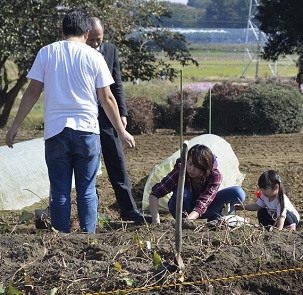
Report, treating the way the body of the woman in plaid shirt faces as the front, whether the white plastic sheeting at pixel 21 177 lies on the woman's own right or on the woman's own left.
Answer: on the woman's own right

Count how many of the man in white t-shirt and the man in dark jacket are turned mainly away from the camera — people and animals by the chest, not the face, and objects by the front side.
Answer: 1

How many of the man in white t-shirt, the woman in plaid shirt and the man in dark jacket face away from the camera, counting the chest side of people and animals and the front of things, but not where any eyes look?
1

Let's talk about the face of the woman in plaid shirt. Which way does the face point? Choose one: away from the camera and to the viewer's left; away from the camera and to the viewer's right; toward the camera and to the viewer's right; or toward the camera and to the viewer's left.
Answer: toward the camera and to the viewer's left

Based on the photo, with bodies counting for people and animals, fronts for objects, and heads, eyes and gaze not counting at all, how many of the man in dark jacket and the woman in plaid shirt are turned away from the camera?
0

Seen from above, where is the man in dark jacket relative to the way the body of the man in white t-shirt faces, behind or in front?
in front

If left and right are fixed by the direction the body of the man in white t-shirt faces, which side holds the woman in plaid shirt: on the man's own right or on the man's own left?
on the man's own right

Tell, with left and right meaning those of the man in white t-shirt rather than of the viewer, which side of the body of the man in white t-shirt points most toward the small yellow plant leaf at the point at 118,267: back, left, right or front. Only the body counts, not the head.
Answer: back

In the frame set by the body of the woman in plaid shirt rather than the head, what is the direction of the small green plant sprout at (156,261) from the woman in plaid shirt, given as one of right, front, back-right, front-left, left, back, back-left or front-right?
front-left

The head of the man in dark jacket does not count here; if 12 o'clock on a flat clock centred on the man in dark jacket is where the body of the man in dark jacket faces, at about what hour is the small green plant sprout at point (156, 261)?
The small green plant sprout is roughly at 12 o'clock from the man in dark jacket.

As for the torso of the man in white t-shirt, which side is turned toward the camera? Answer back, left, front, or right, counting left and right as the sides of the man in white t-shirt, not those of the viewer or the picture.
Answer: back

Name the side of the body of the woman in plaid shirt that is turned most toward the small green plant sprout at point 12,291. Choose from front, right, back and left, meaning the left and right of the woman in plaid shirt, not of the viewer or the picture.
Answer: front

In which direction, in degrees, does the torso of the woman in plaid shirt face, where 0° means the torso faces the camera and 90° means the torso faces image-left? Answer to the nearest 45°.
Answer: approximately 45°

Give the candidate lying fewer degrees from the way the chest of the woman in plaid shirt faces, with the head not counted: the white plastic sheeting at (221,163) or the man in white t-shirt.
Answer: the man in white t-shirt
